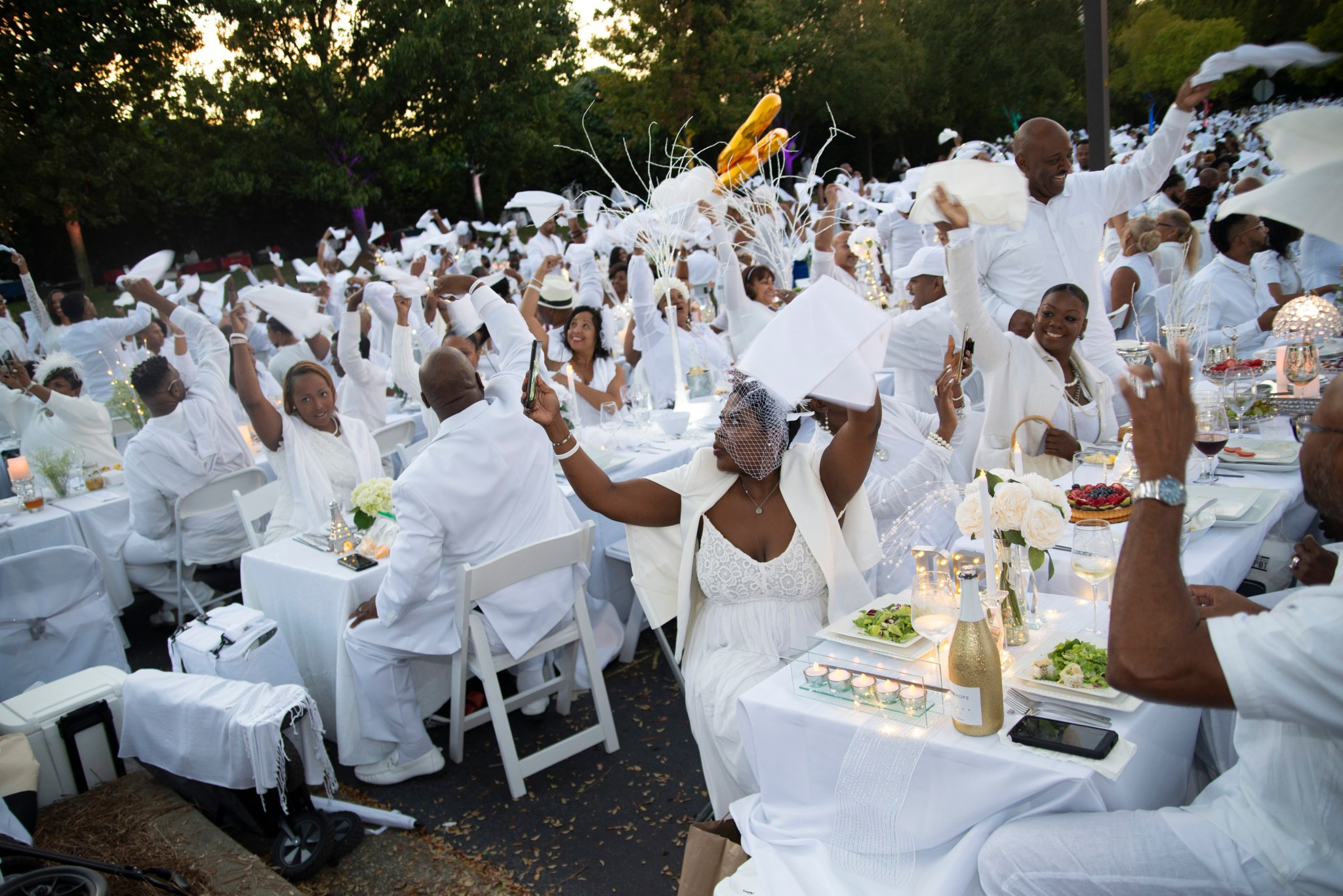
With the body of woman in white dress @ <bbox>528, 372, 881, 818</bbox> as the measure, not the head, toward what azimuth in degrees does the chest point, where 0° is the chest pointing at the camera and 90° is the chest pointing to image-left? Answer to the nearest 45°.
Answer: approximately 0°

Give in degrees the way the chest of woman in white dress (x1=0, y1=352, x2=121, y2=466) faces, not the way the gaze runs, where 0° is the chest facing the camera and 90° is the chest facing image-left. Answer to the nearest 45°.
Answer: approximately 45°

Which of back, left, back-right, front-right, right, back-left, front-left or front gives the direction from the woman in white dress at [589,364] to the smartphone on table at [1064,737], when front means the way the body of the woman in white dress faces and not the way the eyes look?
front-left

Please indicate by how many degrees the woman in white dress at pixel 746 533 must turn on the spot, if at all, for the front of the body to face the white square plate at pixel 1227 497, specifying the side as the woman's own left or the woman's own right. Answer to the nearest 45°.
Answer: approximately 90° to the woman's own left

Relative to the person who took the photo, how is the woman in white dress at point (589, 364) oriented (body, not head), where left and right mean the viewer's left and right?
facing the viewer and to the left of the viewer

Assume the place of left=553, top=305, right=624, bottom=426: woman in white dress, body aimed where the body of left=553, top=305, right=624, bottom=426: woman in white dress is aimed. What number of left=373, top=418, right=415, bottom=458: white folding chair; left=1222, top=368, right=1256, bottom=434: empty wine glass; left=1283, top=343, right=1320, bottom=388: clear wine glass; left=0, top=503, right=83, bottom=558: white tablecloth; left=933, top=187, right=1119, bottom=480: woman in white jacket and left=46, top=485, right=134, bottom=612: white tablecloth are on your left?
3

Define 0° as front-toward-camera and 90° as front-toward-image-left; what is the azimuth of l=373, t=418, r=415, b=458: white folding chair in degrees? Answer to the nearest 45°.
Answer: approximately 135°

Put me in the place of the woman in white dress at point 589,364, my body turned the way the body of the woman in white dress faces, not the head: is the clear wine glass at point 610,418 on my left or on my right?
on my left

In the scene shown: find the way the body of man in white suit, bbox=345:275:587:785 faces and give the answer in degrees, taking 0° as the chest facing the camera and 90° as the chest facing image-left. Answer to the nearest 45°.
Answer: approximately 135°

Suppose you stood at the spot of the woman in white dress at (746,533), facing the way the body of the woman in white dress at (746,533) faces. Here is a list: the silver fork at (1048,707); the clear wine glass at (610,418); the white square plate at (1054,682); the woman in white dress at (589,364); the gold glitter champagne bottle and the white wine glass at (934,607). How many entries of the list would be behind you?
2
